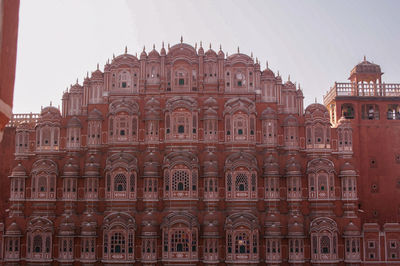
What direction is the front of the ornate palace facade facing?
toward the camera
